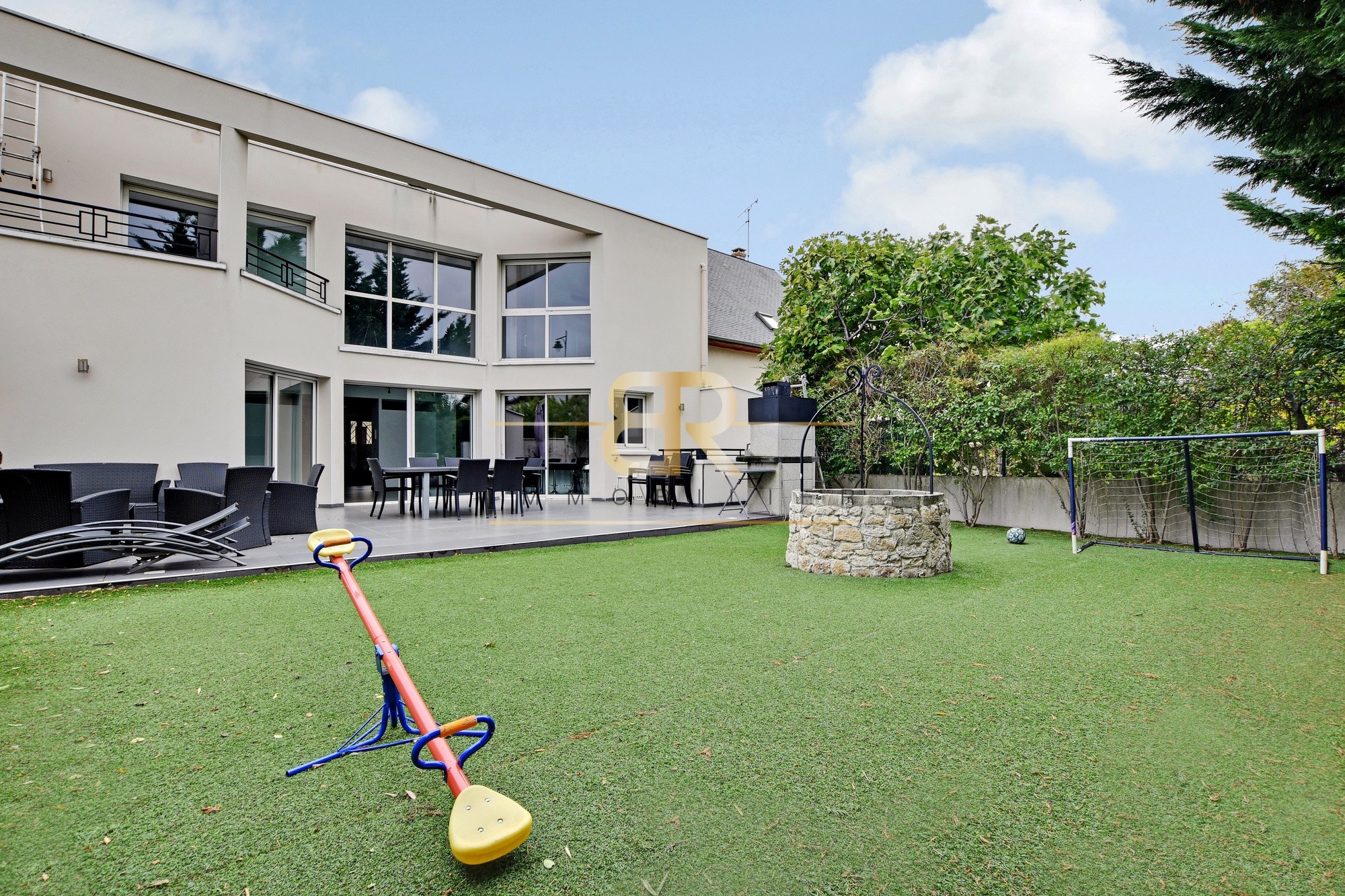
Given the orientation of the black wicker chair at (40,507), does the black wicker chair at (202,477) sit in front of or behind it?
in front

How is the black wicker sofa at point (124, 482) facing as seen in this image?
toward the camera

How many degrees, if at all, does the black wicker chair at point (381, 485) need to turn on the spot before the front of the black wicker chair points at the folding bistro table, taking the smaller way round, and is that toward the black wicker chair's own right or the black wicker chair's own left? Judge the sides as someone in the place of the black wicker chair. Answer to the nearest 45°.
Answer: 0° — it already faces it

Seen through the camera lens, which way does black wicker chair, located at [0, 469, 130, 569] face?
facing away from the viewer and to the right of the viewer

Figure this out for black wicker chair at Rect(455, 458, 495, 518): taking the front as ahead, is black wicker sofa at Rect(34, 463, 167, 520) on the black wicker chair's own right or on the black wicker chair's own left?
on the black wicker chair's own left

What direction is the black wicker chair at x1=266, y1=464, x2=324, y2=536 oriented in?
to the viewer's left

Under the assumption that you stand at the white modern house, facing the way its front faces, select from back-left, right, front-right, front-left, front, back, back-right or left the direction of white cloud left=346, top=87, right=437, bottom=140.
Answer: back-left

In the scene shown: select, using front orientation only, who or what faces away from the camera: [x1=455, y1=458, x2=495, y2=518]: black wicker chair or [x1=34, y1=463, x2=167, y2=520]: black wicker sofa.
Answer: [x1=455, y1=458, x2=495, y2=518]: black wicker chair

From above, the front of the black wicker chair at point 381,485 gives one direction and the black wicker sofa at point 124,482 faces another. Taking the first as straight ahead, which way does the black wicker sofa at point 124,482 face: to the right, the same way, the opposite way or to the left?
to the right

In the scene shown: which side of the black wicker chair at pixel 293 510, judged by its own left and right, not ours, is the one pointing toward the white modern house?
right

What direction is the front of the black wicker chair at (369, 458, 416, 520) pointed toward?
to the viewer's right

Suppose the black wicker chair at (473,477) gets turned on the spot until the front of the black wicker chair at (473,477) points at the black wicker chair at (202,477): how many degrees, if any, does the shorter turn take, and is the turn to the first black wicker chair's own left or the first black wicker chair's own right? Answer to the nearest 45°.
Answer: approximately 90° to the first black wicker chair's own left

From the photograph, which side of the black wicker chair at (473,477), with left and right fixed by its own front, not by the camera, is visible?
back

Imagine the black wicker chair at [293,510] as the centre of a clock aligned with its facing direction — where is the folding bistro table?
The folding bistro table is roughly at 6 o'clock from the black wicker chair.

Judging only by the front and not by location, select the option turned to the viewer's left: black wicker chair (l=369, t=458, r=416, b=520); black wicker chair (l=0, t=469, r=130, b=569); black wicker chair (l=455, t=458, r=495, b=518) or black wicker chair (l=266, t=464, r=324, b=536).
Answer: black wicker chair (l=266, t=464, r=324, b=536)

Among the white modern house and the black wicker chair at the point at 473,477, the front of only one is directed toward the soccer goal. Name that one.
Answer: the white modern house
